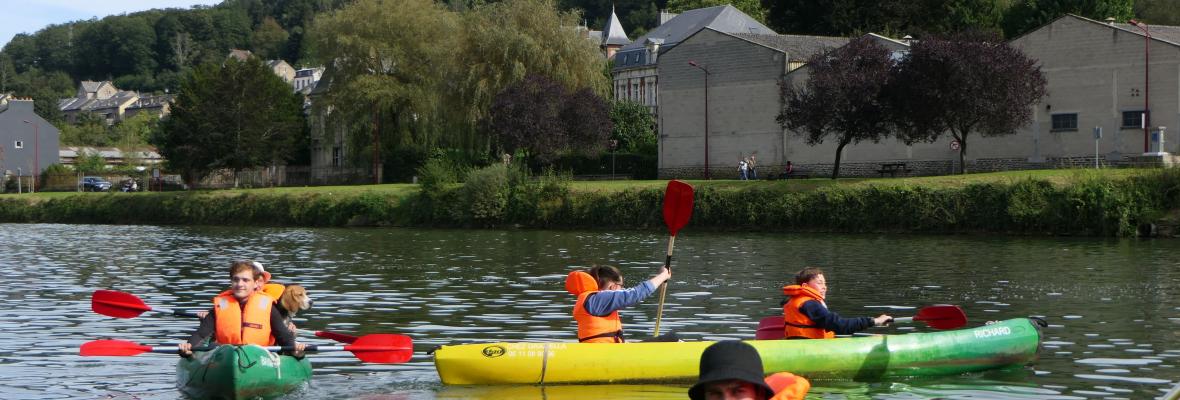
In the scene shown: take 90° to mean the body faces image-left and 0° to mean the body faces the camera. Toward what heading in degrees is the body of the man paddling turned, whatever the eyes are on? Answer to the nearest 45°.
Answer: approximately 0°

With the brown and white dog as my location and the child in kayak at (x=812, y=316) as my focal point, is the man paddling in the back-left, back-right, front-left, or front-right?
back-right

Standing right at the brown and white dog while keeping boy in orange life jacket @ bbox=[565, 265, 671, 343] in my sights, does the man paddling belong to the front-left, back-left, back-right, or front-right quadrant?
back-right

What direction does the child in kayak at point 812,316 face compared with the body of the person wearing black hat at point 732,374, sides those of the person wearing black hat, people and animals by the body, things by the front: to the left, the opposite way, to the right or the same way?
to the left

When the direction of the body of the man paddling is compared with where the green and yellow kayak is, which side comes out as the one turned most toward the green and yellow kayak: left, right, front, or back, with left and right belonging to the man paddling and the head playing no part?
left
